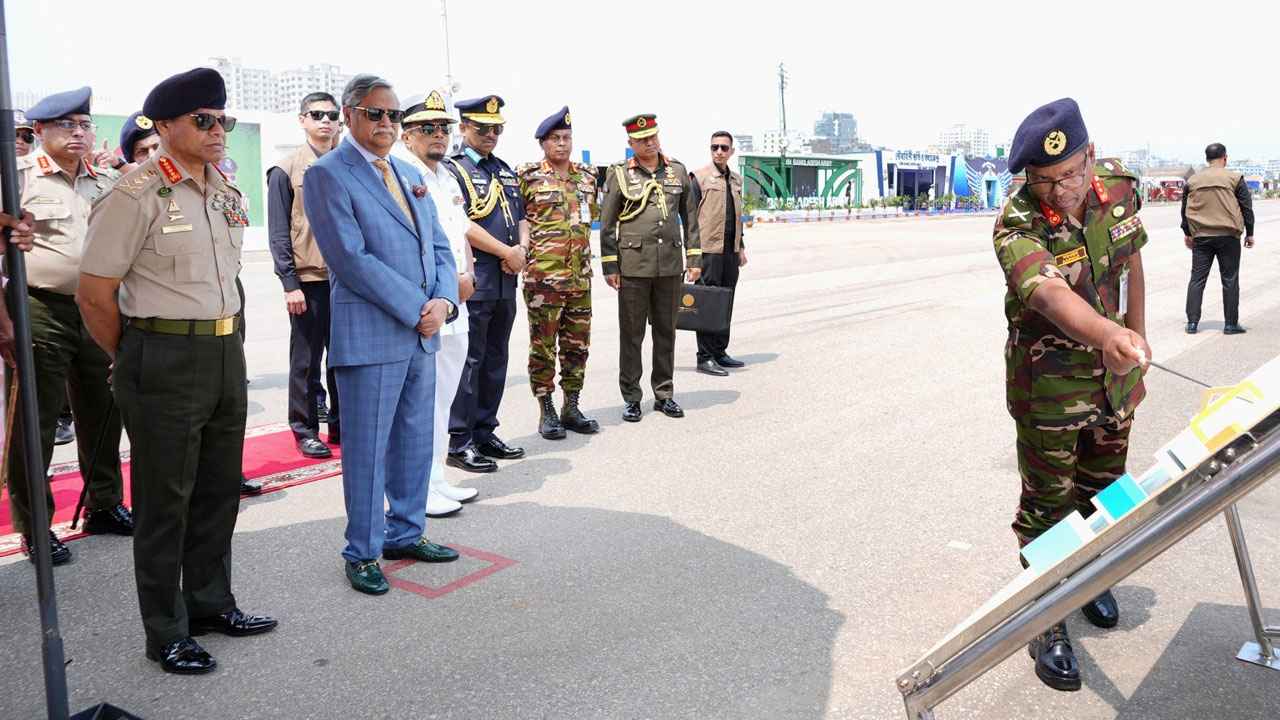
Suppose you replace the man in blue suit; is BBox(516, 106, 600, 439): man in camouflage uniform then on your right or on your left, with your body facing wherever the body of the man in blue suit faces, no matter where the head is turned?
on your left

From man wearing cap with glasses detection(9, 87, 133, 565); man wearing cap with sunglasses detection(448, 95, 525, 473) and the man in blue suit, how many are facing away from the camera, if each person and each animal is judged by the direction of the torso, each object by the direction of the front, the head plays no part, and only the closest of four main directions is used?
0

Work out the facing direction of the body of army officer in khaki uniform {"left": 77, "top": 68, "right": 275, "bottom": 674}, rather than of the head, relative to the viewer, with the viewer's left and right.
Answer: facing the viewer and to the right of the viewer

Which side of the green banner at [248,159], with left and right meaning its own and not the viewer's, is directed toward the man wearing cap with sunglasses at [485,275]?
front

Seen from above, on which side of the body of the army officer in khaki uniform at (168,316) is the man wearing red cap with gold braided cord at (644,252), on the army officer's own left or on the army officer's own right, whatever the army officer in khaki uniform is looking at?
on the army officer's own left

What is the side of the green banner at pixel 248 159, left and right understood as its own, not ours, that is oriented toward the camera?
front

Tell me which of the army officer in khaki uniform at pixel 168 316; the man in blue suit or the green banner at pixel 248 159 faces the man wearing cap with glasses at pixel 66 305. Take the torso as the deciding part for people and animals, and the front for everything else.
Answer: the green banner

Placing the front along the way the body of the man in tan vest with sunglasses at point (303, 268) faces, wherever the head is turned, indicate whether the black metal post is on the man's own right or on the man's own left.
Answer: on the man's own right

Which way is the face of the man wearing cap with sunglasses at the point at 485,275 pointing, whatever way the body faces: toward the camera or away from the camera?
toward the camera

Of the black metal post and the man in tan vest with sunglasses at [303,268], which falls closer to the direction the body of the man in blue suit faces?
the black metal post

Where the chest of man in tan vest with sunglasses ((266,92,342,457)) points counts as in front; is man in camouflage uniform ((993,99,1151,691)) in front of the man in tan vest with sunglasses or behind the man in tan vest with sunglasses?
in front

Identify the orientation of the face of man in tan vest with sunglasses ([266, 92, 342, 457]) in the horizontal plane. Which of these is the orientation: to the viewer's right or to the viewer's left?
to the viewer's right

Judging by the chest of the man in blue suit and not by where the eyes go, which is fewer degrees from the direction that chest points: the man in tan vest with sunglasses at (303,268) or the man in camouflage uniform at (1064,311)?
the man in camouflage uniform

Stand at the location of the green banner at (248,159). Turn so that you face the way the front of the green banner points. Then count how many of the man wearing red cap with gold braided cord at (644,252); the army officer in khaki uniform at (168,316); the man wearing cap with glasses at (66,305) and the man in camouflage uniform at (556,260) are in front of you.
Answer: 4
